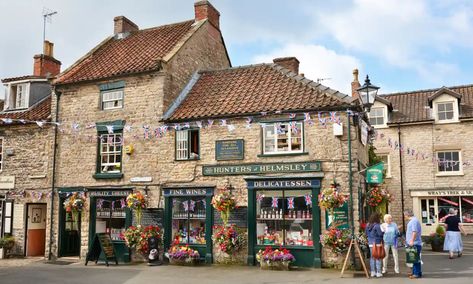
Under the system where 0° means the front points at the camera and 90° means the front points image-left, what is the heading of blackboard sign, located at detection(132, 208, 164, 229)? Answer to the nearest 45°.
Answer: approximately 0°

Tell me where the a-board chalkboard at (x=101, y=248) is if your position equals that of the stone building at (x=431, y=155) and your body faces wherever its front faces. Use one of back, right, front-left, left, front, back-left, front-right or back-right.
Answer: front-right

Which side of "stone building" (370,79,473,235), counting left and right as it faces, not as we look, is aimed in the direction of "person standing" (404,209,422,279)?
front

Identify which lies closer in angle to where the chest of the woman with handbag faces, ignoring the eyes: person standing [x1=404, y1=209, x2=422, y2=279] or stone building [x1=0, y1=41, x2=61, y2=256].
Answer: the person standing

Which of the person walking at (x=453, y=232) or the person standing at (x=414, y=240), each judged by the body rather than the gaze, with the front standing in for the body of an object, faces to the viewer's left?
the person standing at (x=414, y=240)

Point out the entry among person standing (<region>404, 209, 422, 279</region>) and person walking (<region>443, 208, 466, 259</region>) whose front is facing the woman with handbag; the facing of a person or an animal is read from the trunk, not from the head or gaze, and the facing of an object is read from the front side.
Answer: person standing (<region>404, 209, 422, 279</region>)

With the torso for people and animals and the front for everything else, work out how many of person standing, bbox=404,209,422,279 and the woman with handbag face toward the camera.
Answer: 0

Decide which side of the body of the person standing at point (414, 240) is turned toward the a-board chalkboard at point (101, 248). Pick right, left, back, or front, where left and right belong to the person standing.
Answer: front
